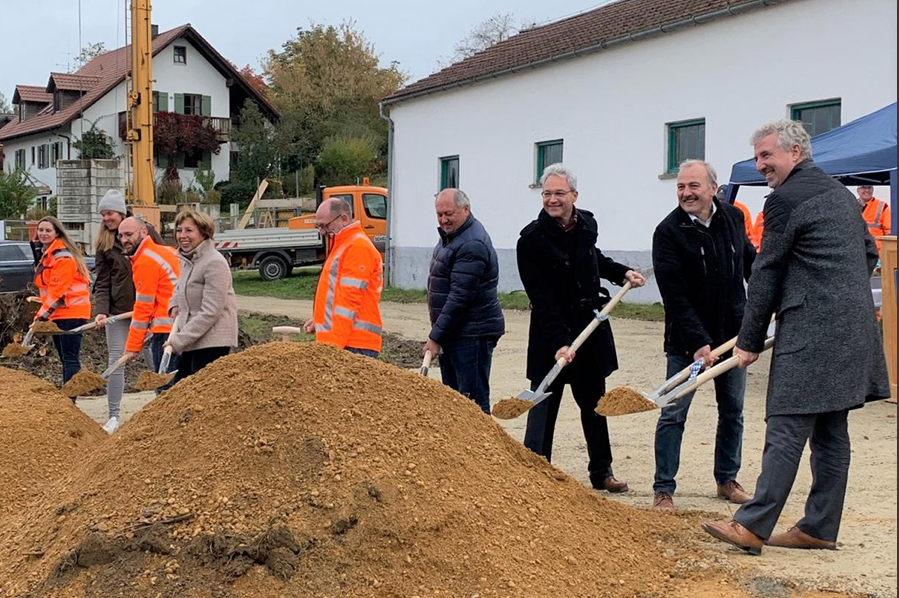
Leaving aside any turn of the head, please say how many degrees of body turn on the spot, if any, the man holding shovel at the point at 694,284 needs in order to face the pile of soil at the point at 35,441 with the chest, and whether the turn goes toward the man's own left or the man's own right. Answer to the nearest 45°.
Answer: approximately 90° to the man's own right

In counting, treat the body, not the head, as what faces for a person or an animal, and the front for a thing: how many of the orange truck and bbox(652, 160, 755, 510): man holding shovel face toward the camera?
1

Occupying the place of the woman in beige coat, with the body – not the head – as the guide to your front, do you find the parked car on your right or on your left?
on your right

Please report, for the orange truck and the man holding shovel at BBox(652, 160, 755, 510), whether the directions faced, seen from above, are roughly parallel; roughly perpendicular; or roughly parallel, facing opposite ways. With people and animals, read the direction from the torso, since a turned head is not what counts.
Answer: roughly perpendicular

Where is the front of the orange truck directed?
to the viewer's right

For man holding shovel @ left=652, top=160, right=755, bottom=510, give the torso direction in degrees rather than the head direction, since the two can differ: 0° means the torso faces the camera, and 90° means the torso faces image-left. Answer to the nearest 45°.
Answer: approximately 0°

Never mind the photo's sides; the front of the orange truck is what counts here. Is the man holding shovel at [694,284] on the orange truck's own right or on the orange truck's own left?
on the orange truck's own right

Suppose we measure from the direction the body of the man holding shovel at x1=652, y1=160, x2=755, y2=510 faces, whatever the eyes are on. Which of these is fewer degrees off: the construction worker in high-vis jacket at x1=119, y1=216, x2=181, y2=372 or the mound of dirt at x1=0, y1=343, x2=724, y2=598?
the mound of dirt

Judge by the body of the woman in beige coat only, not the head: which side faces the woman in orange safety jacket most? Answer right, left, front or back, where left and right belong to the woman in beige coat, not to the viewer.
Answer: right

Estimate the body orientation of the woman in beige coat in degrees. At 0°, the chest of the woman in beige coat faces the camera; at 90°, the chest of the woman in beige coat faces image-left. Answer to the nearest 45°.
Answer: approximately 45°
